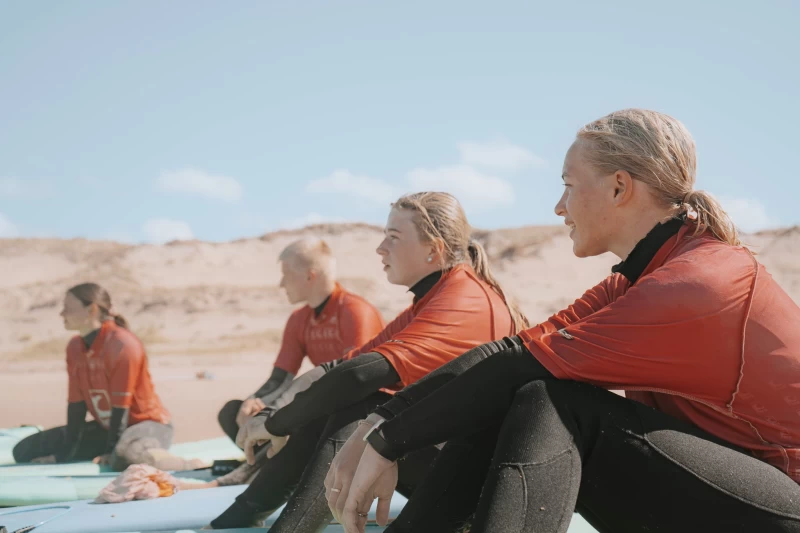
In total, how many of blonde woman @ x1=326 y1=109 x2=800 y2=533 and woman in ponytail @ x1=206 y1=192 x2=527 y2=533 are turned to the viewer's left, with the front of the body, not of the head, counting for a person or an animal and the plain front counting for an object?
2

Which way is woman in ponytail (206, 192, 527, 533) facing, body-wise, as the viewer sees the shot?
to the viewer's left

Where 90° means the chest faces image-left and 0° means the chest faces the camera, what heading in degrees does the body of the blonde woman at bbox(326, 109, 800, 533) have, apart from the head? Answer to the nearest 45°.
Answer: approximately 90°

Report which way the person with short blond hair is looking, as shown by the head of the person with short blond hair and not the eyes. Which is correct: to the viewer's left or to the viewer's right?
to the viewer's left

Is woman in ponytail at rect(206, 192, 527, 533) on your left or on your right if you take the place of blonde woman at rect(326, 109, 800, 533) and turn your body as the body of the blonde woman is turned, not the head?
on your right

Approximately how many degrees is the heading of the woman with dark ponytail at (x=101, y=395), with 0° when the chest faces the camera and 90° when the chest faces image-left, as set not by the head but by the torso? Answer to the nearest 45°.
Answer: approximately 45°

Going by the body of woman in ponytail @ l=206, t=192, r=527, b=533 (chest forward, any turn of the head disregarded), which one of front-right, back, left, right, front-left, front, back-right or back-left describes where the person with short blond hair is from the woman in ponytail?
right

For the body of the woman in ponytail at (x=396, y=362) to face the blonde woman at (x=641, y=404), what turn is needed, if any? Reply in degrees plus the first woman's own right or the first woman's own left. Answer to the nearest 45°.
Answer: approximately 90° to the first woman's own left

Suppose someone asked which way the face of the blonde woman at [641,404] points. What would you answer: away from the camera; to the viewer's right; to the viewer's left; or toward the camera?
to the viewer's left

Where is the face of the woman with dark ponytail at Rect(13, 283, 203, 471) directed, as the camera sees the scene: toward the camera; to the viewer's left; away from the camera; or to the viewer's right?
to the viewer's left

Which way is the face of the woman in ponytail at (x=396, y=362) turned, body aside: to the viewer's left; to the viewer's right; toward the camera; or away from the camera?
to the viewer's left

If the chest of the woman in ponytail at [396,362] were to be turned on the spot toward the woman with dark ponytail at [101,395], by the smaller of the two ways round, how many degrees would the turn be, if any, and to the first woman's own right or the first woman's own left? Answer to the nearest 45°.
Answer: approximately 45° to the first woman's own right
